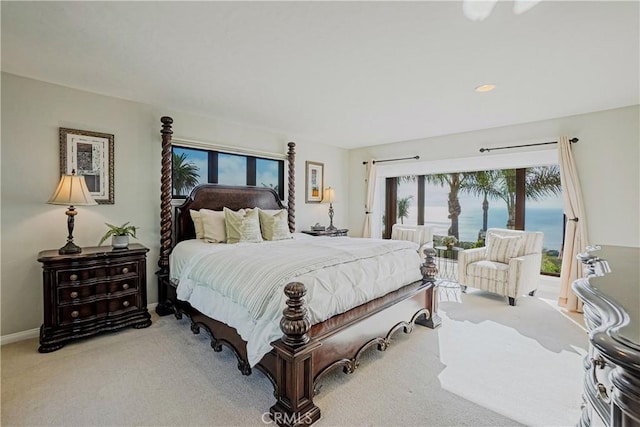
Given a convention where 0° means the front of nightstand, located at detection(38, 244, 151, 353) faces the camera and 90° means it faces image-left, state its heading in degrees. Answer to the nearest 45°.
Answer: approximately 315°

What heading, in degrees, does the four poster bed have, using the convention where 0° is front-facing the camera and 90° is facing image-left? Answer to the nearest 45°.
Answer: approximately 315°

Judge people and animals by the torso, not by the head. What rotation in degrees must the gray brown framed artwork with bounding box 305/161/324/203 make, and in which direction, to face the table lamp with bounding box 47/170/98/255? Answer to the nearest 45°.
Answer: approximately 90° to its right

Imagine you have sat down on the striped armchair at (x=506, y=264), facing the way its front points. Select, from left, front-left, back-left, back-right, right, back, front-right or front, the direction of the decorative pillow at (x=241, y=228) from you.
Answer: front

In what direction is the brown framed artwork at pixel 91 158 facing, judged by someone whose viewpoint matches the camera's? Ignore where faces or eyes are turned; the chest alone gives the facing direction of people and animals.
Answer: facing the viewer and to the right of the viewer

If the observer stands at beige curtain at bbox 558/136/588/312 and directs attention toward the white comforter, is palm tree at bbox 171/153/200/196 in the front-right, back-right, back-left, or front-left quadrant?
front-right

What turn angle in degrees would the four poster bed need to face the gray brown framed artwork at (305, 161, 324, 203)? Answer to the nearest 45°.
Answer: approximately 135° to its left

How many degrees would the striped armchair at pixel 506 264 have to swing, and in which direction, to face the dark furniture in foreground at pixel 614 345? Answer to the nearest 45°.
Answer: approximately 45° to its left

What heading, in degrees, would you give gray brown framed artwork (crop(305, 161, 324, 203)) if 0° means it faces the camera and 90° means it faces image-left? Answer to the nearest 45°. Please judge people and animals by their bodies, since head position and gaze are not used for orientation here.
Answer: approximately 315°

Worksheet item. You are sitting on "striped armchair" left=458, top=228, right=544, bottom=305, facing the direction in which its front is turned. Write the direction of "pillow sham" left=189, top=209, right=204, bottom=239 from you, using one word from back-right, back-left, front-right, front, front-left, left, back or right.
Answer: front

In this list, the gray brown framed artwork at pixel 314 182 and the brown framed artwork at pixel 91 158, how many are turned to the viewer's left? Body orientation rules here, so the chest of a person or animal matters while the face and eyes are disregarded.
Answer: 0

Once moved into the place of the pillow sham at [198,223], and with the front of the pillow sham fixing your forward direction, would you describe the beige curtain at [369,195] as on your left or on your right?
on your left

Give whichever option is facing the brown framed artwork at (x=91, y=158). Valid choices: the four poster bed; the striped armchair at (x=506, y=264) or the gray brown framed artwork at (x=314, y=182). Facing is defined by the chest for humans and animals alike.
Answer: the striped armchair

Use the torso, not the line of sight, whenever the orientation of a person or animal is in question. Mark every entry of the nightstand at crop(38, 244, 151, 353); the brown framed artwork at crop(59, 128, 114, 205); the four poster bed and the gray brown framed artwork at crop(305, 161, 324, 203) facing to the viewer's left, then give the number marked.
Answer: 0

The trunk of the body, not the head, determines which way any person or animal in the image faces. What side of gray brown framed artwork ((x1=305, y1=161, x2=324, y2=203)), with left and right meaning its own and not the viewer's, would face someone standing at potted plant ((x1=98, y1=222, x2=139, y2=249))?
right

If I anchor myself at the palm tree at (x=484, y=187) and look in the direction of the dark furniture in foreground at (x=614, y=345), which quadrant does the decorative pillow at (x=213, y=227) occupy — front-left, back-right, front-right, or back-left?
front-right

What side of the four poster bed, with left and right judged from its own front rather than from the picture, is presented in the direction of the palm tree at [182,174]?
back
